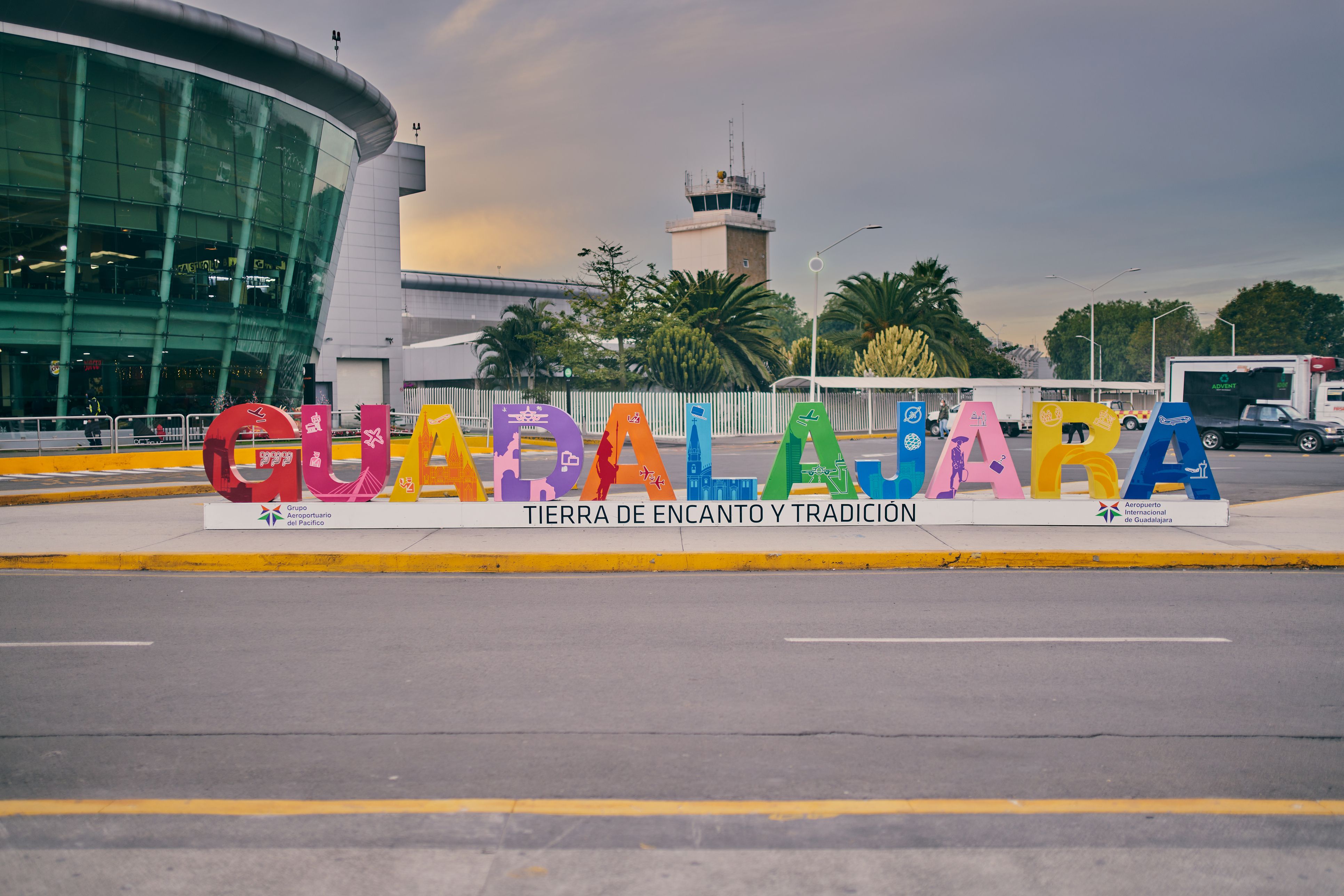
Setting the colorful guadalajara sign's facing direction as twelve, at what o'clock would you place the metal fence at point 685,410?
The metal fence is roughly at 6 o'clock from the colorful guadalajara sign.

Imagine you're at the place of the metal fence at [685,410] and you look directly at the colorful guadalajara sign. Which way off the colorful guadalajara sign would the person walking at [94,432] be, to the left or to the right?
right

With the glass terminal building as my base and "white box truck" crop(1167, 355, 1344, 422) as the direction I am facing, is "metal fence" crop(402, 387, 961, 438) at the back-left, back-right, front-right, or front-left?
front-left

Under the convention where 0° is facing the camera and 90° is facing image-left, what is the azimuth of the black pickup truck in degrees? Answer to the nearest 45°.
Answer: approximately 270°

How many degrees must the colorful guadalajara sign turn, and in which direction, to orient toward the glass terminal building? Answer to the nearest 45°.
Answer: approximately 135° to its right

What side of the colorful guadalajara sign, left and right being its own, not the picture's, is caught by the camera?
front

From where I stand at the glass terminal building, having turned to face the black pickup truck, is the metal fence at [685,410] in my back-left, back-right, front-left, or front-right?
front-left

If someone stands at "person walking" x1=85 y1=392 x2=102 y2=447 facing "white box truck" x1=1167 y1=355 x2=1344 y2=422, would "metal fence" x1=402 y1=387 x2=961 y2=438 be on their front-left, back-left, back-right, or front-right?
front-left

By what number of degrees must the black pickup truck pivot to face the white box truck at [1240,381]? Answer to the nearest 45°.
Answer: approximately 90° to its left

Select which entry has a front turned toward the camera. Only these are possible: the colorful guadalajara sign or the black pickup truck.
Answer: the colorful guadalajara sign

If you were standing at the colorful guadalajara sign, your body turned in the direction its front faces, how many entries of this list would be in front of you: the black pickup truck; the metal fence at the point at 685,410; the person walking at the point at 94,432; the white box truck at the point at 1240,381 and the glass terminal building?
0

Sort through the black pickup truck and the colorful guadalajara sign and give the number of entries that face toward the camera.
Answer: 1

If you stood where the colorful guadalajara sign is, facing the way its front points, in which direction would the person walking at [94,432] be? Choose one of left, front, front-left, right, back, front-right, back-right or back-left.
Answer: back-right

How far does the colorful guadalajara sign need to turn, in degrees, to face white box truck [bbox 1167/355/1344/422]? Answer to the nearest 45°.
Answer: approximately 135° to its left

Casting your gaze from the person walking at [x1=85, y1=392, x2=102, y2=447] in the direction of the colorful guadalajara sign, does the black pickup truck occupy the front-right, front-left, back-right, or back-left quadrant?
front-left

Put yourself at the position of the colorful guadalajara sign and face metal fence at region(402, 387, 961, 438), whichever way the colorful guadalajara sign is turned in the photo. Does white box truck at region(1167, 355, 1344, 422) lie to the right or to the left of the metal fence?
right

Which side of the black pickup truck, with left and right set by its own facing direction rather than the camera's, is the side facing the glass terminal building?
back

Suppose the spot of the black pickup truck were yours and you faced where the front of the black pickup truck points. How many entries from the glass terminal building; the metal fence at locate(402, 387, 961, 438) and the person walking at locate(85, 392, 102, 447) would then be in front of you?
0

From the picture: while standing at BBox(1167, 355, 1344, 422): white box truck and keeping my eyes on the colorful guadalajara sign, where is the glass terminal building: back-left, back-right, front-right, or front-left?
front-right
